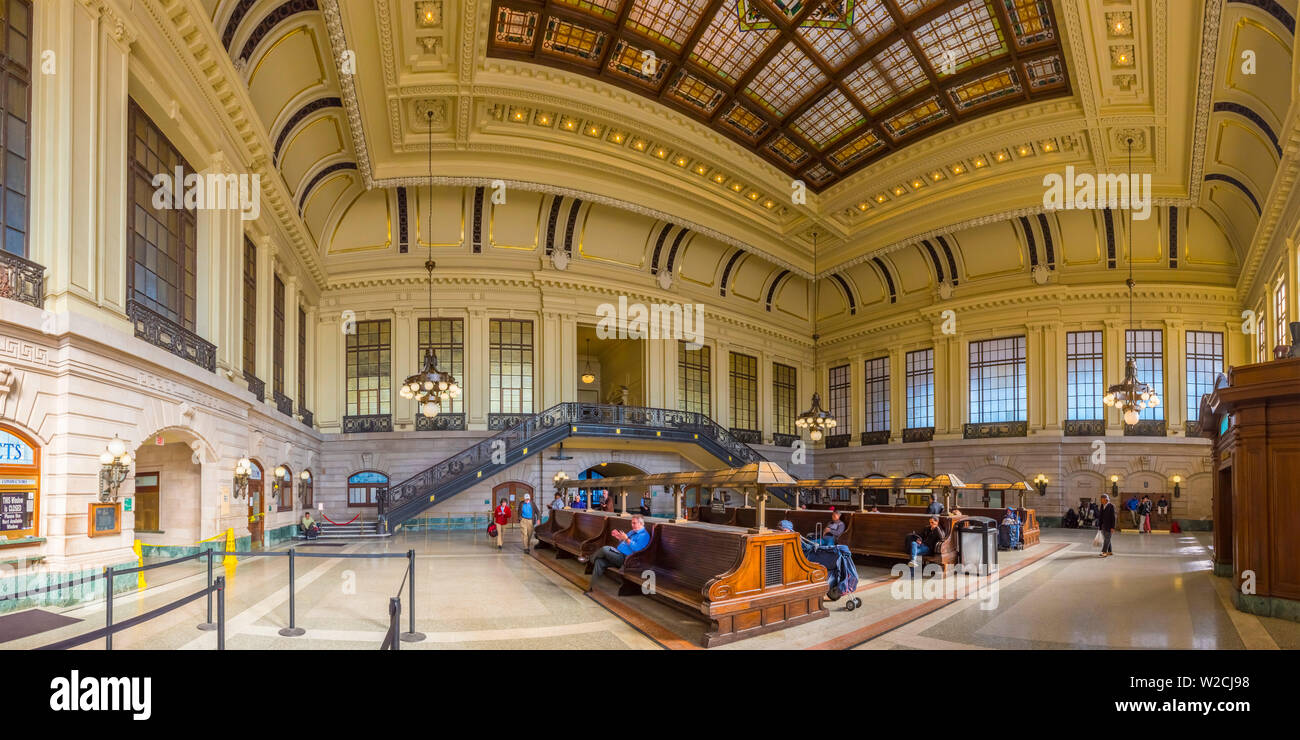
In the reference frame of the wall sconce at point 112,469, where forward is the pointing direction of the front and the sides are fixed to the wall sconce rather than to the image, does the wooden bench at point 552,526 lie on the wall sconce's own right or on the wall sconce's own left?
on the wall sconce's own left

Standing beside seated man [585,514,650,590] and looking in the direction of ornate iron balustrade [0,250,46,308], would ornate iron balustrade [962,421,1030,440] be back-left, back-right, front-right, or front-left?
back-right

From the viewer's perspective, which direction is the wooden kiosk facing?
to the viewer's left

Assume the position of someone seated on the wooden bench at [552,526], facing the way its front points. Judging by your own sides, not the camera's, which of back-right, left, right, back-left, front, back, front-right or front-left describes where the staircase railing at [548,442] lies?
back-right

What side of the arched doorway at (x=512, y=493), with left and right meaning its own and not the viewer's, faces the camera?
front

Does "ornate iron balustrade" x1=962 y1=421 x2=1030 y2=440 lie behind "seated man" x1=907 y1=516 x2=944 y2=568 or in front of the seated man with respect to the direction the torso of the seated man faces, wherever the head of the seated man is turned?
behind

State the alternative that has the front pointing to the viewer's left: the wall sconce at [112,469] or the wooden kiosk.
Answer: the wooden kiosk

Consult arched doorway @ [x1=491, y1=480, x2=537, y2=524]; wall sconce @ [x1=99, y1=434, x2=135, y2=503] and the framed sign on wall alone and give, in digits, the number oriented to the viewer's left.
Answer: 0

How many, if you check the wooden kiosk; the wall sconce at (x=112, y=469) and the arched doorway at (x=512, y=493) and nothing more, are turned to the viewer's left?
1

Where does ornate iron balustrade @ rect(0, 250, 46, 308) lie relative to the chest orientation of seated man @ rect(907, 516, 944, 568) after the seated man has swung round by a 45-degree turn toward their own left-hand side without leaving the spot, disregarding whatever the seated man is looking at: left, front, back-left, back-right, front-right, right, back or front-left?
front-right
